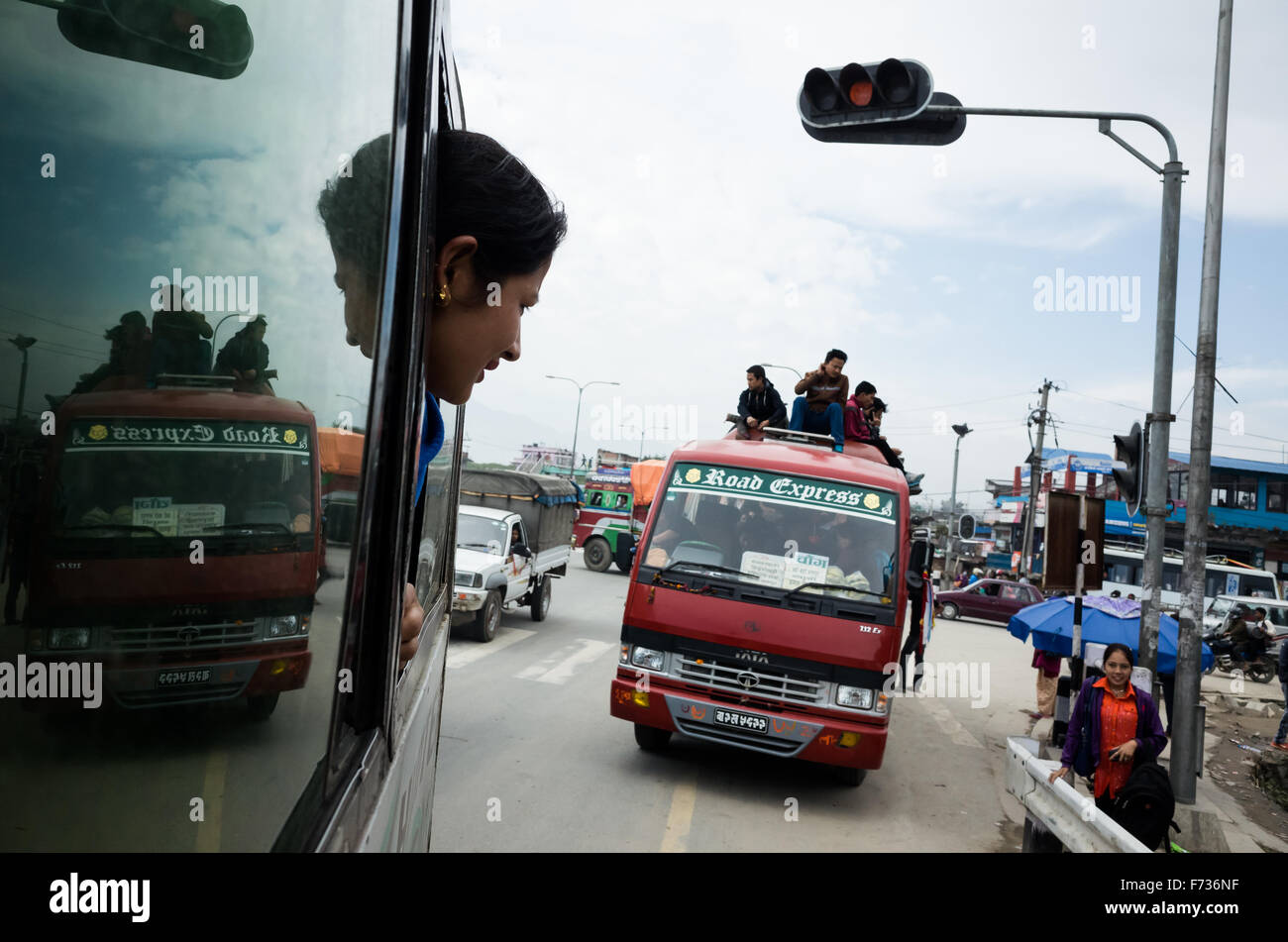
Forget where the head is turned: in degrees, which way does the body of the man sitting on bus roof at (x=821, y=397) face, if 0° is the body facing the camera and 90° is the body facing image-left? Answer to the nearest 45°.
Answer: approximately 0°

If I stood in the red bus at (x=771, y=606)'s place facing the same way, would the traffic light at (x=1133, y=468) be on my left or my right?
on my left

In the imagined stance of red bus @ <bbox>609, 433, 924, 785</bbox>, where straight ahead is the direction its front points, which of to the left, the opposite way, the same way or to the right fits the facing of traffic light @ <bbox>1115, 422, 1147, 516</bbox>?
to the right

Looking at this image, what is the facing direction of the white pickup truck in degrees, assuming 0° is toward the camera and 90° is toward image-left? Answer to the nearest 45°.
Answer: approximately 45°

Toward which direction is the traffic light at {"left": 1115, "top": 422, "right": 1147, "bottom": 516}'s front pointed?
to the viewer's left

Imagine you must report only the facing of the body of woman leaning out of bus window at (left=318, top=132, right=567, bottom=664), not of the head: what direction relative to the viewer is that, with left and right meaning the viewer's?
facing to the right of the viewer
